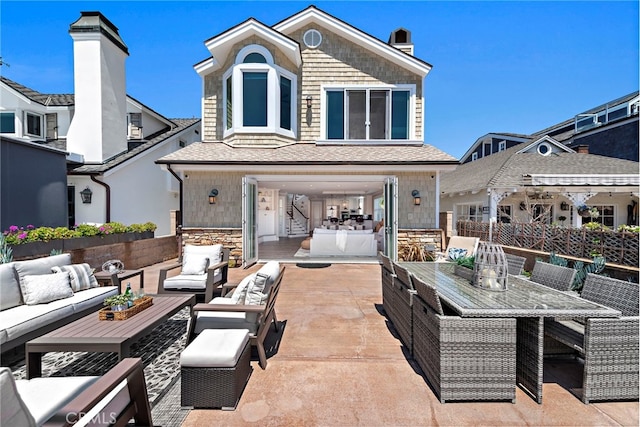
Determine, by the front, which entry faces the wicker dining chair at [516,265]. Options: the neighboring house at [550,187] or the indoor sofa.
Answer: the neighboring house

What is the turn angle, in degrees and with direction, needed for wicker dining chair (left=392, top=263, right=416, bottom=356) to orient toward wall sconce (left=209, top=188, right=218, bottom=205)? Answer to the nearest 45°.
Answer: approximately 135° to its left

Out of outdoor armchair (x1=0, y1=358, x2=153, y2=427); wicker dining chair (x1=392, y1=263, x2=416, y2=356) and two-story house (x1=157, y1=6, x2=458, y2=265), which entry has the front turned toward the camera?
the two-story house

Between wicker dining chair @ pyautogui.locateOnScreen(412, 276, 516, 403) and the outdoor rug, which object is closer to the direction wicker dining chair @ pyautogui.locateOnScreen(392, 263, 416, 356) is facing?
the wicker dining chair

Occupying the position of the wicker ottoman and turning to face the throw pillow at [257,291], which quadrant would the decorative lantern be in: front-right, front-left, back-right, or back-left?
front-right

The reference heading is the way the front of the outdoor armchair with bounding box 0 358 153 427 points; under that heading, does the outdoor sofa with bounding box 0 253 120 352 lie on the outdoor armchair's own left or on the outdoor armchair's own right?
on the outdoor armchair's own left

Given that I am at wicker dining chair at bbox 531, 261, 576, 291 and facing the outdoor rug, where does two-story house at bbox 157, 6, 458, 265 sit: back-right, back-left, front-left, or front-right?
front-right

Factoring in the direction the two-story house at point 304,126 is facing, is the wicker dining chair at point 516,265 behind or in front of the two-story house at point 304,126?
in front

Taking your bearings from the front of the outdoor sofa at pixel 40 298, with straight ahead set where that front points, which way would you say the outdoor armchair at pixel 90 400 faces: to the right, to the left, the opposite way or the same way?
to the left

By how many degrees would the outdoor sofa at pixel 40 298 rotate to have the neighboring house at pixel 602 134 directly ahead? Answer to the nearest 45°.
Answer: approximately 45° to its left

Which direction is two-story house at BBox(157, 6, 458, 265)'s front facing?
toward the camera

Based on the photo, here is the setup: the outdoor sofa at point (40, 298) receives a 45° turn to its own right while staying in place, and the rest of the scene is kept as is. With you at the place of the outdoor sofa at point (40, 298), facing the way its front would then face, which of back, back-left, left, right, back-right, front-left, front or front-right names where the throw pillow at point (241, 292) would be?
front-left

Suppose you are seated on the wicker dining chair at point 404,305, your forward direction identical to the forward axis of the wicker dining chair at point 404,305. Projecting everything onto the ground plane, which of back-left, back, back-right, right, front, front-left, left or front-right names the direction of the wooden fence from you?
front-left

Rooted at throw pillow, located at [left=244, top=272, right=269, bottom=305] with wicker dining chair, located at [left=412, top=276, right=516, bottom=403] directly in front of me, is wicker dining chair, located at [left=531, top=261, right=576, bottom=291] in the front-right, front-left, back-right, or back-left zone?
front-left

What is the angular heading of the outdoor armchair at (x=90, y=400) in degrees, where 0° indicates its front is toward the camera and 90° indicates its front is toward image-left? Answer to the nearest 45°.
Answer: approximately 225°

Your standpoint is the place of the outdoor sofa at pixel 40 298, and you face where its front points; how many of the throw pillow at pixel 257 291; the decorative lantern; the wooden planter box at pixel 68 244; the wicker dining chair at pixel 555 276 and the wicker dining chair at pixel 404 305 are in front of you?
4

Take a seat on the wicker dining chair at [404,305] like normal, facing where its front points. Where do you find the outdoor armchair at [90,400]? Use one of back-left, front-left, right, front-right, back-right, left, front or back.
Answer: back-right

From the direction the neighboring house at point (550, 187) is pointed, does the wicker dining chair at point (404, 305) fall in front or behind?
in front

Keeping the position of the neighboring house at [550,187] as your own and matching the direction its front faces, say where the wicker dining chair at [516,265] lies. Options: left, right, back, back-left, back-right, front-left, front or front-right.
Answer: front
